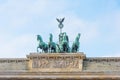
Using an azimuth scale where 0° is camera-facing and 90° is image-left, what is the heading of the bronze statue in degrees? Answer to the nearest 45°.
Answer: approximately 0°
